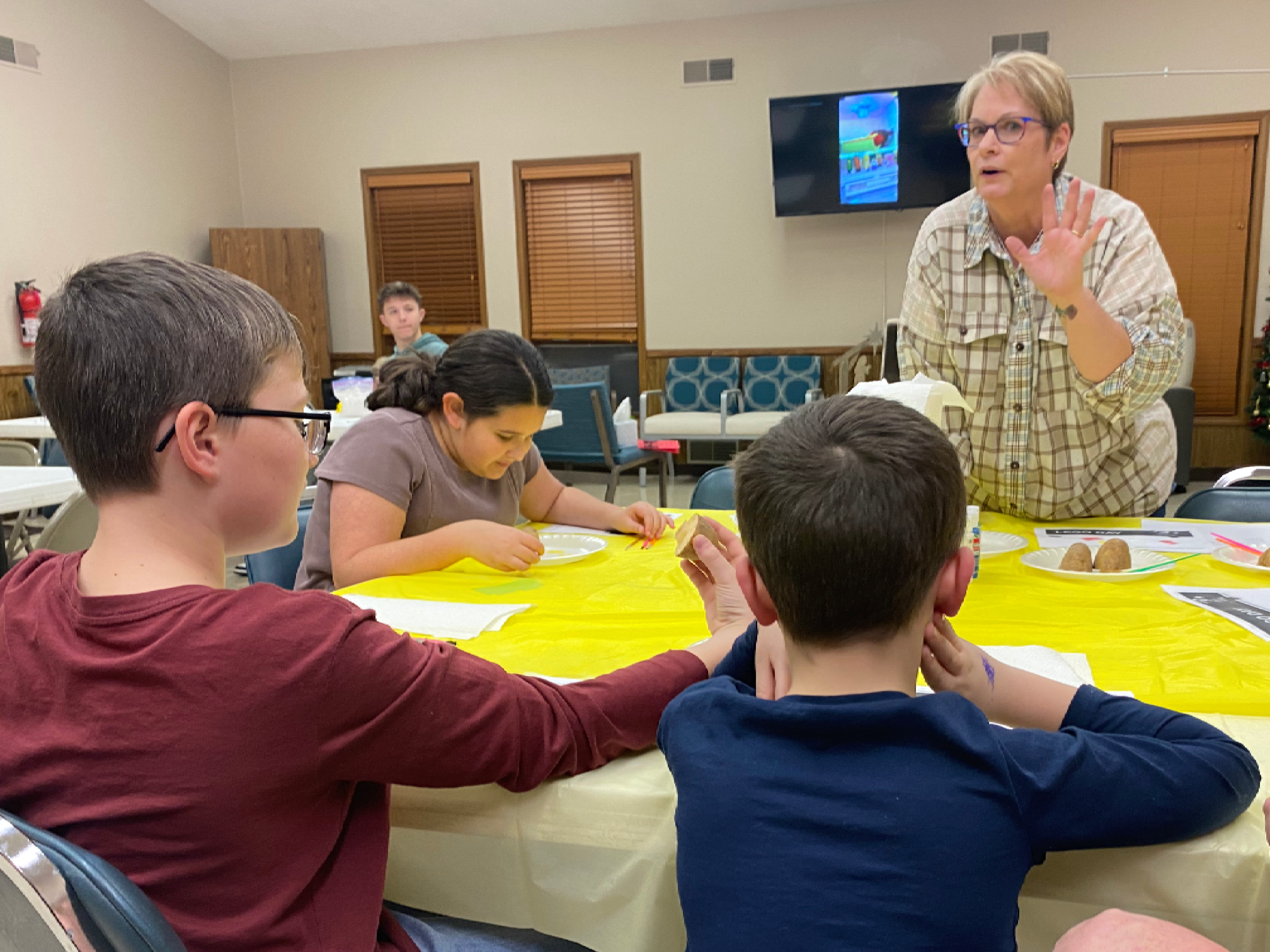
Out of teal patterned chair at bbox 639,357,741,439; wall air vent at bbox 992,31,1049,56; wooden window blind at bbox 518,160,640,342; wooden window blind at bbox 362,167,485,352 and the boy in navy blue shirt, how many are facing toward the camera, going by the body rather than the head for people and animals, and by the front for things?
4

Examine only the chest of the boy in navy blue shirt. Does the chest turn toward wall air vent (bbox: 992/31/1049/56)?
yes

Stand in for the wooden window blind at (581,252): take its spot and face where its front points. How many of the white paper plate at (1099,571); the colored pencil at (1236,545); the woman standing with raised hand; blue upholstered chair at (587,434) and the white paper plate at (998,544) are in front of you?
5

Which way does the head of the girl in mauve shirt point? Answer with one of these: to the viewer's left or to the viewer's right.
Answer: to the viewer's right

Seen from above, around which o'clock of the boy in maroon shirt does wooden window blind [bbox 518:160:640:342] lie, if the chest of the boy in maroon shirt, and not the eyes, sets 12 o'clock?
The wooden window blind is roughly at 11 o'clock from the boy in maroon shirt.

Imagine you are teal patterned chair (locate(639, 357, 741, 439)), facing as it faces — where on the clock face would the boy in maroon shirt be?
The boy in maroon shirt is roughly at 12 o'clock from the teal patterned chair.

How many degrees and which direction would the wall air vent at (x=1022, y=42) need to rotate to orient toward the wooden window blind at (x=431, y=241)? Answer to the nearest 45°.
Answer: approximately 90° to its right

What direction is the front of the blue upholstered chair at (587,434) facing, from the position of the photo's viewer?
facing away from the viewer and to the right of the viewer

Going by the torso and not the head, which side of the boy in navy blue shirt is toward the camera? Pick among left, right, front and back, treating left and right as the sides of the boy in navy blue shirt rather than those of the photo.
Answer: back

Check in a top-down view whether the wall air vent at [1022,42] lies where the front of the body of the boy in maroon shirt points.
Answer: yes
